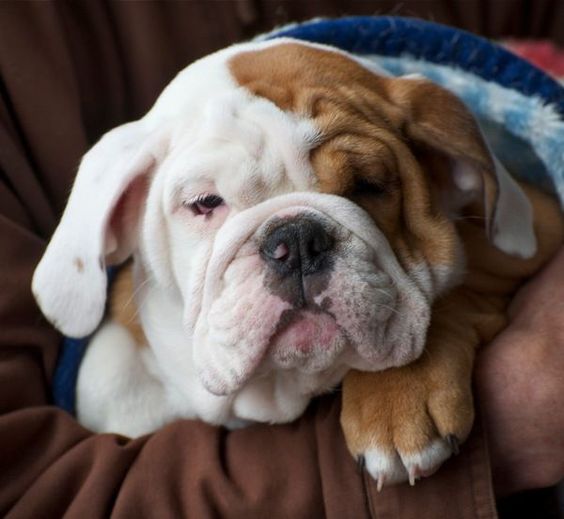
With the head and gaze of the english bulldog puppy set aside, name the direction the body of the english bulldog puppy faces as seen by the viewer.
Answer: toward the camera
